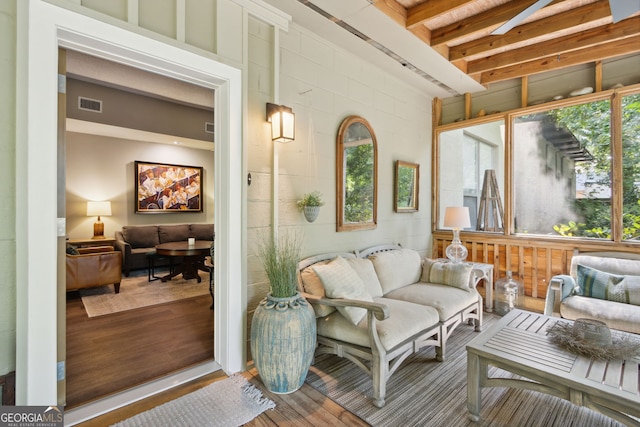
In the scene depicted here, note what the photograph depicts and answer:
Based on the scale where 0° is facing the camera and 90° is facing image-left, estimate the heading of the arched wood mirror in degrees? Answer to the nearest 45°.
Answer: approximately 315°

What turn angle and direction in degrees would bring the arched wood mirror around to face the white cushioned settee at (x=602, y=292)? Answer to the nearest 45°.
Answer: approximately 45° to its left

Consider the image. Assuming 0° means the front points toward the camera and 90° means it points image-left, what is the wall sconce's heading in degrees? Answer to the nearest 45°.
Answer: approximately 315°
